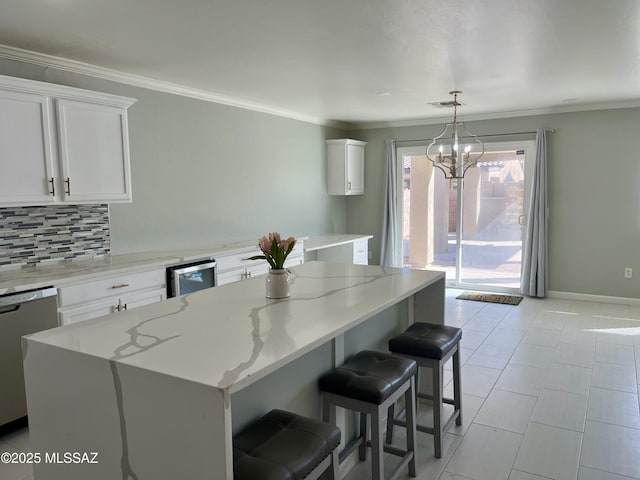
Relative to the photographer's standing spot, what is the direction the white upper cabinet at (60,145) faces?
facing the viewer and to the right of the viewer

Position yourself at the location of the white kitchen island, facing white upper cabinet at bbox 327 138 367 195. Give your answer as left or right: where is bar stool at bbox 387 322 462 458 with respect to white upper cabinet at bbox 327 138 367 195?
right

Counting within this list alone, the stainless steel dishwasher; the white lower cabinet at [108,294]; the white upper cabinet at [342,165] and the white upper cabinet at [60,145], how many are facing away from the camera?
0

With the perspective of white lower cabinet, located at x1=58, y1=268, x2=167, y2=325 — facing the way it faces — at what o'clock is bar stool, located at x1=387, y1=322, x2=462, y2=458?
The bar stool is roughly at 12 o'clock from the white lower cabinet.

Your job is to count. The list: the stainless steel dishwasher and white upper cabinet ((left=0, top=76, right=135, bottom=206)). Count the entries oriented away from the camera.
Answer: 0

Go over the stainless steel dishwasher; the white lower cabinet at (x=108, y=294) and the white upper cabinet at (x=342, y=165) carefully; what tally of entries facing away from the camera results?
0

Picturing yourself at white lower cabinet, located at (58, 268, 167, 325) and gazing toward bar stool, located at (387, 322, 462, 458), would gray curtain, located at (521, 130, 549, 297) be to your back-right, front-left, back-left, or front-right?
front-left

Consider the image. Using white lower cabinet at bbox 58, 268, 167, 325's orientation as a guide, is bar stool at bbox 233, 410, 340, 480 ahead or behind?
ahead

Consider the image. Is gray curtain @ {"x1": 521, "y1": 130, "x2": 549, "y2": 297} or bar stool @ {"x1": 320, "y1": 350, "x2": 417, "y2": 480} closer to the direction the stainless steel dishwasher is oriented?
the bar stool

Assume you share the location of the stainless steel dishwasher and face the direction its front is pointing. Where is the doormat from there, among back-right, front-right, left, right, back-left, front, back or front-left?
front-left

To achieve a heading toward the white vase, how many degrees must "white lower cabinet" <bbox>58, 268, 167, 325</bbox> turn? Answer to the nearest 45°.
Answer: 0° — it already faces it

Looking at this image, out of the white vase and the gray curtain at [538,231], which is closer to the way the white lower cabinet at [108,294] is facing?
the white vase

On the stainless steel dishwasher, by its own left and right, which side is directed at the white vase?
front

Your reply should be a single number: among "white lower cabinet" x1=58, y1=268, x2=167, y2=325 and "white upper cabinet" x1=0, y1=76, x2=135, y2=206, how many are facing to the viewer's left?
0
